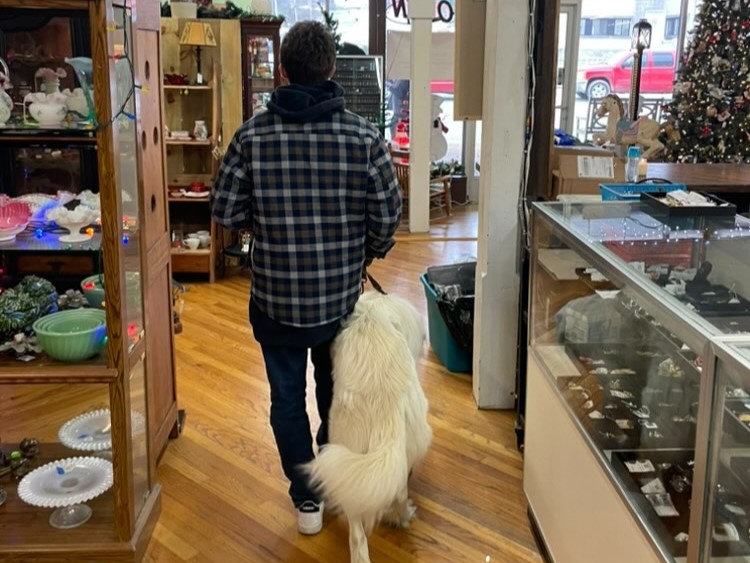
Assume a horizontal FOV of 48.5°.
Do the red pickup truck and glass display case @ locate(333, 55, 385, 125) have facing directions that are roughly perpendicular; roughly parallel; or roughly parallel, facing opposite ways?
roughly perpendicular

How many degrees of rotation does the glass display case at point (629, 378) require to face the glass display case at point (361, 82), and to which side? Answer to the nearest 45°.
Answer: approximately 90° to its right

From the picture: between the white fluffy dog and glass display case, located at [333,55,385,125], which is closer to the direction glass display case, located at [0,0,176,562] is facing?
the white fluffy dog

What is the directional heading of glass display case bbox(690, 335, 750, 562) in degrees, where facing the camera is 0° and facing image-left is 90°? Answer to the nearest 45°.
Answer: approximately 45°

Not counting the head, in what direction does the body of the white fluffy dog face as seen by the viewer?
away from the camera

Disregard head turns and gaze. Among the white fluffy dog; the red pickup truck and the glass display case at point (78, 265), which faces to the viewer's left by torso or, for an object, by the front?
the red pickup truck

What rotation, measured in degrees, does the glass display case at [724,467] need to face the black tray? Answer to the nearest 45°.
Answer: approximately 135° to its right

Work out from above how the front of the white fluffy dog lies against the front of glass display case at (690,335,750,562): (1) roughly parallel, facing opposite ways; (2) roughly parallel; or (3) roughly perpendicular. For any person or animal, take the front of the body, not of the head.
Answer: roughly perpendicular

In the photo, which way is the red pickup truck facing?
to the viewer's left

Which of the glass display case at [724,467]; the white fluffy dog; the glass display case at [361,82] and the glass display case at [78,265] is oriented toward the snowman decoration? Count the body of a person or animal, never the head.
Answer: the white fluffy dog
